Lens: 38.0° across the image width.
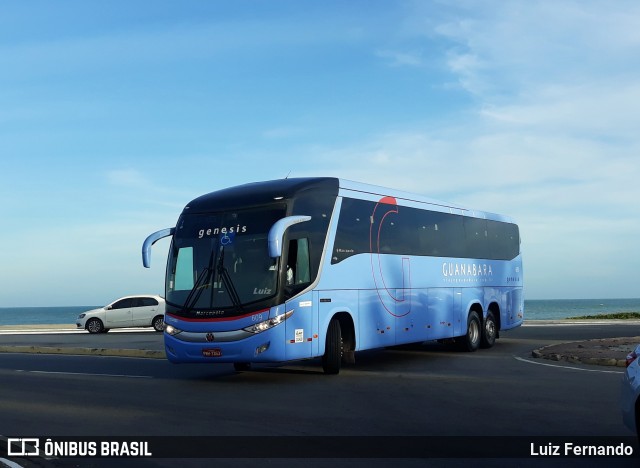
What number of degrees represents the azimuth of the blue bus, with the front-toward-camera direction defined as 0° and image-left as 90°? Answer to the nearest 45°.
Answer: approximately 45°

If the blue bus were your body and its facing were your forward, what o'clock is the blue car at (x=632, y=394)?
The blue car is roughly at 10 o'clock from the blue bus.

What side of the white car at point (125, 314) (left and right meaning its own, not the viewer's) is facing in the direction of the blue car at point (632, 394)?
left

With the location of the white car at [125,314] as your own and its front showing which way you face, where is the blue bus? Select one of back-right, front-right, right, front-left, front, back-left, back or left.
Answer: left

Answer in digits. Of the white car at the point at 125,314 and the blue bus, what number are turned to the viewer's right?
0

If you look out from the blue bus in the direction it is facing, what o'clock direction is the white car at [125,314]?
The white car is roughly at 4 o'clock from the blue bus.
